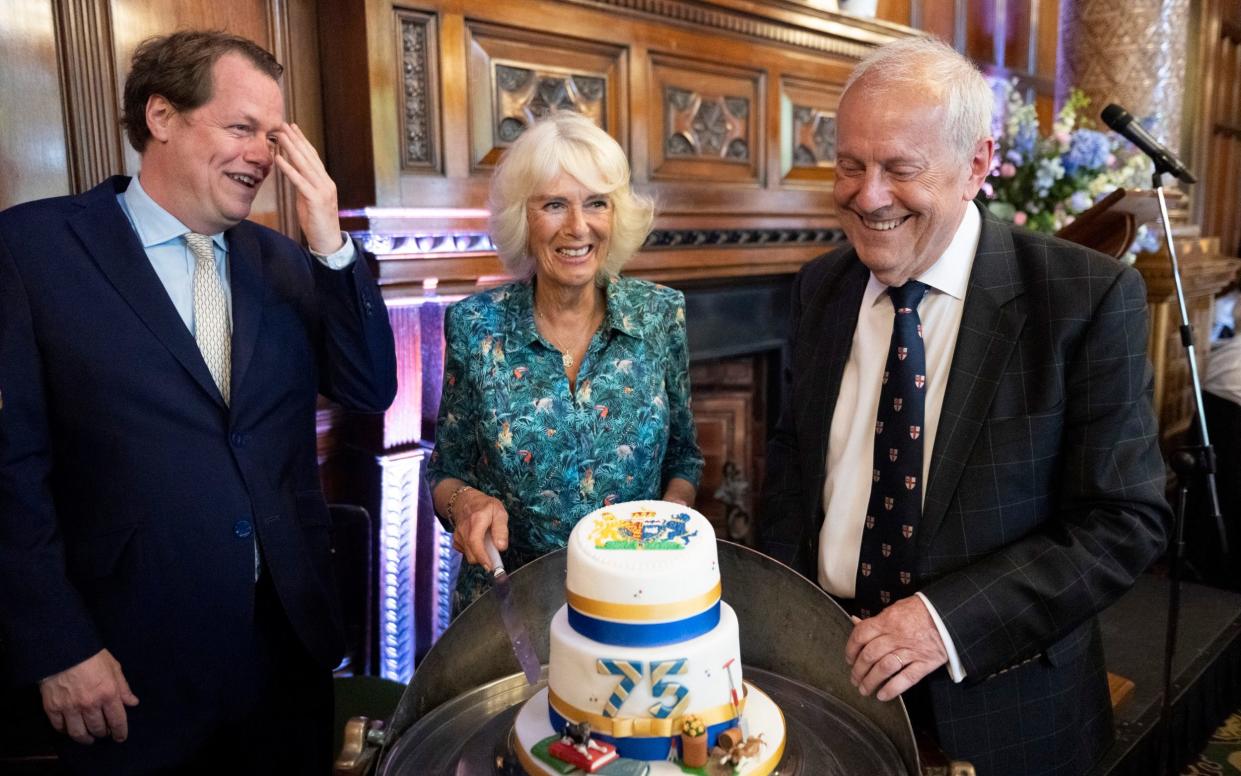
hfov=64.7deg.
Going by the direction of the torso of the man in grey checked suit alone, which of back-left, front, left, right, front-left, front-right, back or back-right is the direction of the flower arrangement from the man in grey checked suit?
back-right

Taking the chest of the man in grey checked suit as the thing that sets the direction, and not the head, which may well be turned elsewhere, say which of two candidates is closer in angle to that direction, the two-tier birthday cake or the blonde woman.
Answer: the two-tier birthday cake

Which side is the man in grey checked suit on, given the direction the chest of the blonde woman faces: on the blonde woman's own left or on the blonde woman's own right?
on the blonde woman's own left

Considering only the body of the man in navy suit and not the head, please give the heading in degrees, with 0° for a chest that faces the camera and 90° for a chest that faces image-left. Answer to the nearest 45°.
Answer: approximately 315°

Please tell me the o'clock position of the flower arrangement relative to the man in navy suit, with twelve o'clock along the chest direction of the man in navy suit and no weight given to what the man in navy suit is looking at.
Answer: The flower arrangement is roughly at 10 o'clock from the man in navy suit.

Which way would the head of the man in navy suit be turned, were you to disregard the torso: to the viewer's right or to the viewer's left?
to the viewer's right

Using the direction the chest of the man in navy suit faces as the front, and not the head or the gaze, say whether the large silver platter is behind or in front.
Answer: in front

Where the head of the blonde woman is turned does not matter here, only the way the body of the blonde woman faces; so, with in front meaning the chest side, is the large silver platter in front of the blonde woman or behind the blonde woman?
in front

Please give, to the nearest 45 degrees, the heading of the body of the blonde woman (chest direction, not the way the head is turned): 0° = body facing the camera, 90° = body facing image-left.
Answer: approximately 0°

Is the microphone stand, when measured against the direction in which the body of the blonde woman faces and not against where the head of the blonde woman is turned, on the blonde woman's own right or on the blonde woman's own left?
on the blonde woman's own left
